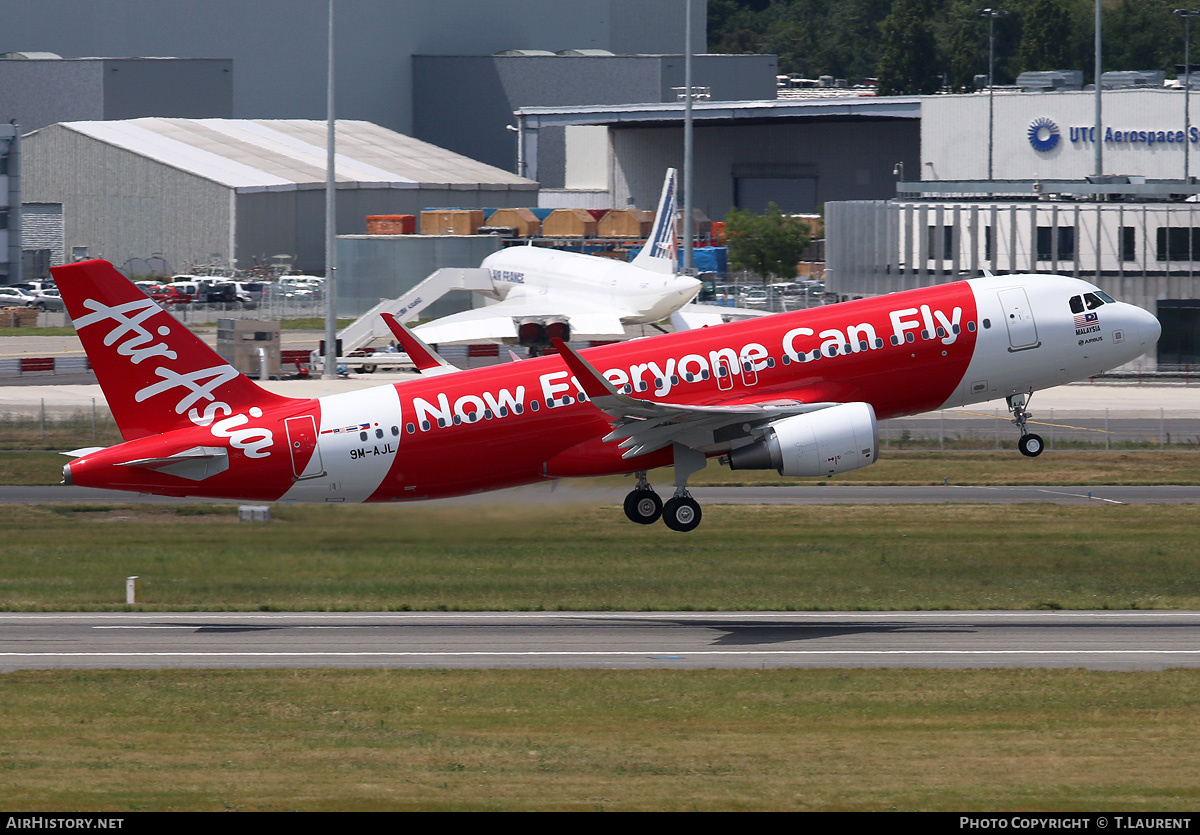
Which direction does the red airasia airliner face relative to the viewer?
to the viewer's right
